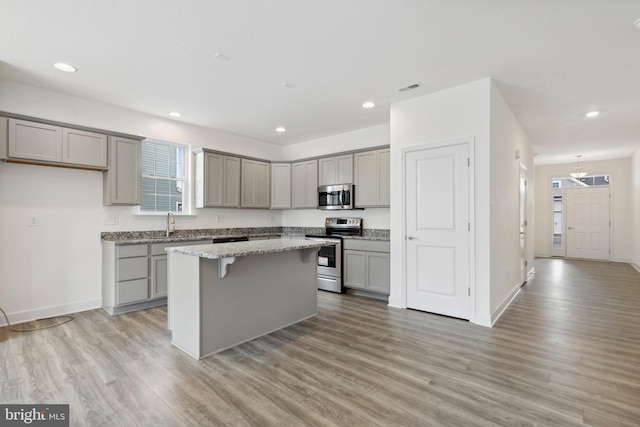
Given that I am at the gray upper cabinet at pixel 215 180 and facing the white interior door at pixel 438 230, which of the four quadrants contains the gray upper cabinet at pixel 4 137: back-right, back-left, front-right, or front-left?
back-right

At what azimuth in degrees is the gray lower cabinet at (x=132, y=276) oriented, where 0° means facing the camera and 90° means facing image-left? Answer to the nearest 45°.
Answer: approximately 315°
